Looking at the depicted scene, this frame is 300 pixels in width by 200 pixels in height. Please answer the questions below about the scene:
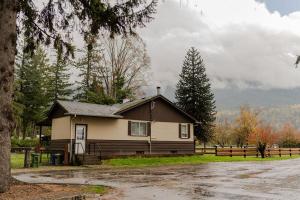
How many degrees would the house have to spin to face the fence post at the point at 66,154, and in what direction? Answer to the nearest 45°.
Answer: approximately 45° to its right

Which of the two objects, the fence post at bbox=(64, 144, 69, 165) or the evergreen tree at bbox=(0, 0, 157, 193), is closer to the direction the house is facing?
the evergreen tree

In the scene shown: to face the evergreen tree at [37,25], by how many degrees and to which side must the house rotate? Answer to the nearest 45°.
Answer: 0° — it already faces it

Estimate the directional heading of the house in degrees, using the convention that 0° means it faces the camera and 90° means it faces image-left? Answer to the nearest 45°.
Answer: approximately 0°
